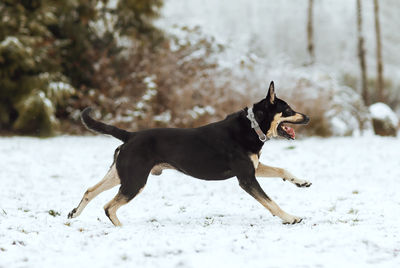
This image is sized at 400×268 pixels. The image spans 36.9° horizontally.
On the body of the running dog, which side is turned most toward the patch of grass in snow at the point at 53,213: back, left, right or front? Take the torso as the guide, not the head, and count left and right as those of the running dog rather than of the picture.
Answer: back

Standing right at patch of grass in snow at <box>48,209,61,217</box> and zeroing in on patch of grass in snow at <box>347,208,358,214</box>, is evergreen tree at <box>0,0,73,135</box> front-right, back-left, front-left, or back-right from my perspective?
back-left

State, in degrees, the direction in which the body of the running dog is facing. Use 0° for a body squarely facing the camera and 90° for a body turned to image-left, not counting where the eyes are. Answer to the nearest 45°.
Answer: approximately 270°

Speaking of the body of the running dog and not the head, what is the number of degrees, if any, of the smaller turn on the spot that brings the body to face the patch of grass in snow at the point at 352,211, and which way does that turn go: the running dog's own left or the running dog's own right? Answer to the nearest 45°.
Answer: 0° — it already faces it

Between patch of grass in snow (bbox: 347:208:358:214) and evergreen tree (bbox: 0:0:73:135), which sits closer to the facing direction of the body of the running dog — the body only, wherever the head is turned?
the patch of grass in snow

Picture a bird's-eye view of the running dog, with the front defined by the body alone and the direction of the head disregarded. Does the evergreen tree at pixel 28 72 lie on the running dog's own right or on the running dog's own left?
on the running dog's own left
